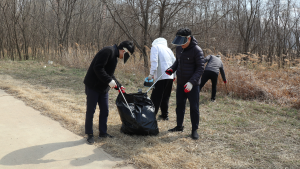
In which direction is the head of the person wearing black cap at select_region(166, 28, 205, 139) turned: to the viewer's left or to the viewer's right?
to the viewer's left

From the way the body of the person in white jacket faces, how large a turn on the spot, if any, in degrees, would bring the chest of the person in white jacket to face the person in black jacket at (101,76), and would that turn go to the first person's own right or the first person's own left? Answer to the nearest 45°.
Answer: approximately 90° to the first person's own left

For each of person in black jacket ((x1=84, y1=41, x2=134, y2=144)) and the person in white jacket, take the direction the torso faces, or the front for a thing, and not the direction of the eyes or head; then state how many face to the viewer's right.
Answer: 1

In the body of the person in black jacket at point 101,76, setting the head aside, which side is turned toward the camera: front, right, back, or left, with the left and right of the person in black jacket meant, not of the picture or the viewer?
right

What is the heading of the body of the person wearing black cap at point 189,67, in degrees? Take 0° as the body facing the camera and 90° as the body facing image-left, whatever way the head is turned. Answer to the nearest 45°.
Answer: approximately 45°

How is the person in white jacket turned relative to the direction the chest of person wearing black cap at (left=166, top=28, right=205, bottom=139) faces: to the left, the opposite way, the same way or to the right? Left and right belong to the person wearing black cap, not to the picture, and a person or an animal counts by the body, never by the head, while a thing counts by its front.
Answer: to the right

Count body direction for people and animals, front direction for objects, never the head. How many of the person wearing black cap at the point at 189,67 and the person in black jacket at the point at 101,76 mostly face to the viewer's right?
1

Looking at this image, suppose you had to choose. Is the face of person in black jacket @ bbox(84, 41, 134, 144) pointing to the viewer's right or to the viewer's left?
to the viewer's right

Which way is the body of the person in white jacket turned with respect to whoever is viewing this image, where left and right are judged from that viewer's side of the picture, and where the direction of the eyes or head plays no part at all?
facing away from the viewer and to the left of the viewer

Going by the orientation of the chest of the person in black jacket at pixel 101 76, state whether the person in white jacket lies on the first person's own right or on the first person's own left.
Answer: on the first person's own left

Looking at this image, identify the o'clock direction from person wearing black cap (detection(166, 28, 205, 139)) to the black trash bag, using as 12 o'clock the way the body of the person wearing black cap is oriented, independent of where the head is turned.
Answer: The black trash bag is roughly at 1 o'clock from the person wearing black cap.
